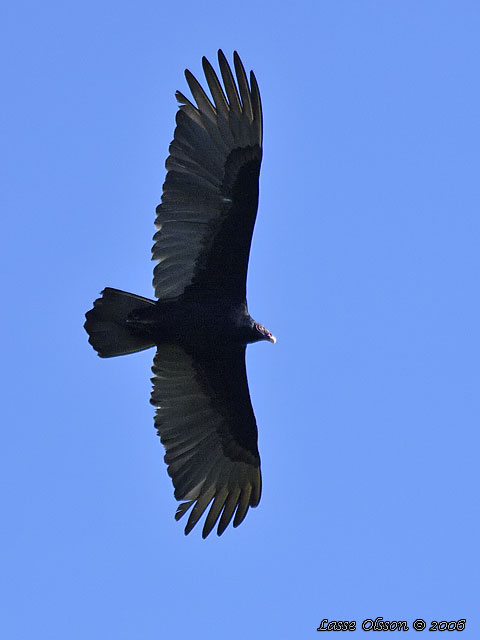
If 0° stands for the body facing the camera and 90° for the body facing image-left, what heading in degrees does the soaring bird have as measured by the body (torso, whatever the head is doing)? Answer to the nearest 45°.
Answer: approximately 270°
